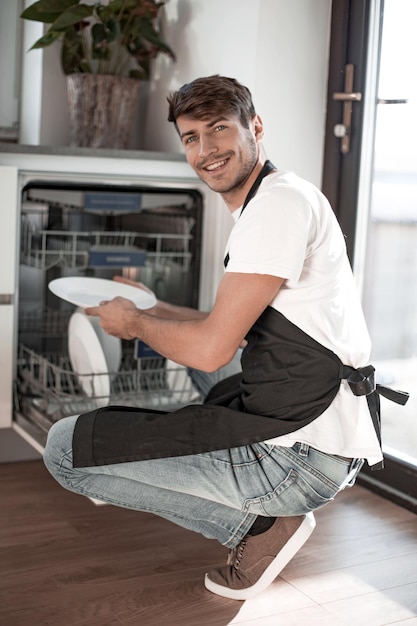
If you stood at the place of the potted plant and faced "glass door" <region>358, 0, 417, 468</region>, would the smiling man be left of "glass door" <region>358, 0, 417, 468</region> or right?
right

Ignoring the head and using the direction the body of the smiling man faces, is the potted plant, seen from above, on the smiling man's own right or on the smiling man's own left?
on the smiling man's own right

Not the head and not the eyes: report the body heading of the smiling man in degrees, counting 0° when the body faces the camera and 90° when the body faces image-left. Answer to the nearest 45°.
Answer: approximately 90°

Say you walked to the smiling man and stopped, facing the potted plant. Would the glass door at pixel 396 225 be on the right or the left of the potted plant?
right
